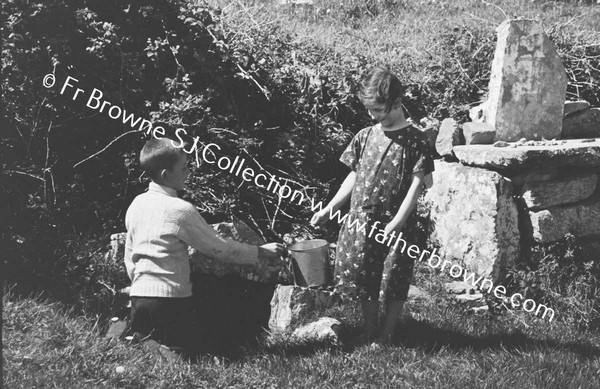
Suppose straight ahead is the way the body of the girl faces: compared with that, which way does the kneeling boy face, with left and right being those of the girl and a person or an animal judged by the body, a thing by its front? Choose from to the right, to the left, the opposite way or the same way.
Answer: the opposite way

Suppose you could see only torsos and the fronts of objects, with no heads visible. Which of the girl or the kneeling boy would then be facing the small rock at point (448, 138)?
the kneeling boy

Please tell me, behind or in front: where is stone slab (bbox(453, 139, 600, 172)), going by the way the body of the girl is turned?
behind

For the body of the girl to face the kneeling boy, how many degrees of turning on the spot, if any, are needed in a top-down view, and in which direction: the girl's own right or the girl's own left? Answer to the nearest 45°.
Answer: approximately 45° to the girl's own right

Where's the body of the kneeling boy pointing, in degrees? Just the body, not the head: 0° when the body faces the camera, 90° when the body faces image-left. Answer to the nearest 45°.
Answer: approximately 225°

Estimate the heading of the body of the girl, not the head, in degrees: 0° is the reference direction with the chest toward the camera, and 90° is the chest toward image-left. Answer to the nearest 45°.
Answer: approximately 45°

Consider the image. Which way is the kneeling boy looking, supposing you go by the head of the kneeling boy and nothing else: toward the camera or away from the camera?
away from the camera

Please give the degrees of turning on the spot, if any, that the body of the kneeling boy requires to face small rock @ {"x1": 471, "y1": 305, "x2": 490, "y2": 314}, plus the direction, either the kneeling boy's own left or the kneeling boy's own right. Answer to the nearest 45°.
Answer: approximately 45° to the kneeling boy's own right

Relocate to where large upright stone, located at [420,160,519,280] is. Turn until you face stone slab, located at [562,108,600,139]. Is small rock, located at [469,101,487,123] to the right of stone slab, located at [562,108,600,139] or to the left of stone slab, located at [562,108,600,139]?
left

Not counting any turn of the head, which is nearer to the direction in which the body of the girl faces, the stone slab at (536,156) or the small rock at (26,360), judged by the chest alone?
the small rock
